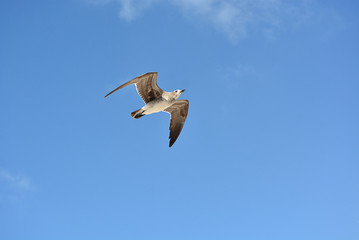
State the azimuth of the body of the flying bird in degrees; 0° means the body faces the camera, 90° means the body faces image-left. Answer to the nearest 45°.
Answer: approximately 270°
